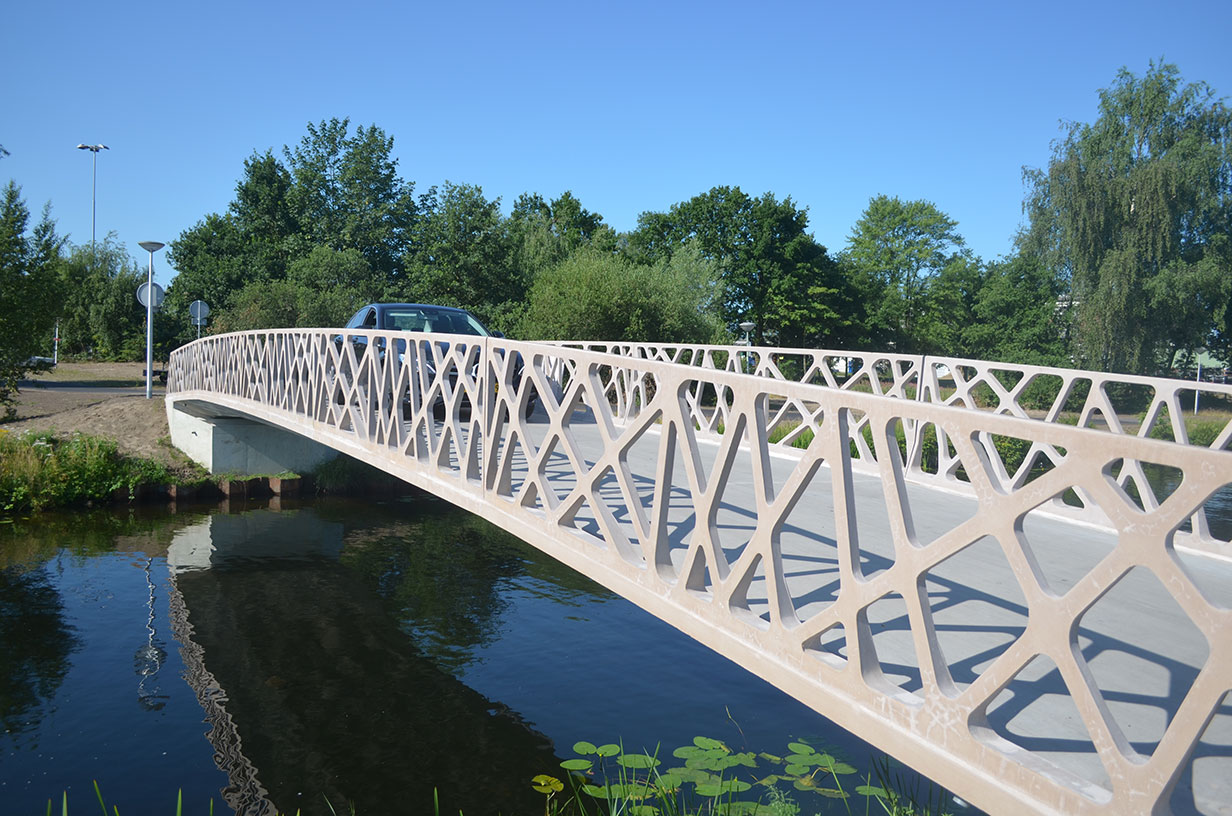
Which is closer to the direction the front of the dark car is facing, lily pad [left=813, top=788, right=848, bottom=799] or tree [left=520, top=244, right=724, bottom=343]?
the lily pad

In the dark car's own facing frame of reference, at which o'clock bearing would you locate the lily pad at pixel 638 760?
The lily pad is roughly at 1 o'clock from the dark car.

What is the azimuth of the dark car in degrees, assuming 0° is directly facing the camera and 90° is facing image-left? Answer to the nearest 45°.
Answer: approximately 315°

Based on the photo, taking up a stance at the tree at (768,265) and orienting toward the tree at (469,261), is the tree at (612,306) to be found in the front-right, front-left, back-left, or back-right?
front-left

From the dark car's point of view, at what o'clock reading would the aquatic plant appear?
The aquatic plant is roughly at 1 o'clock from the dark car.

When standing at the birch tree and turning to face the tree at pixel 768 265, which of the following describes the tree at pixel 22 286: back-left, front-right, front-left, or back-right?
front-left

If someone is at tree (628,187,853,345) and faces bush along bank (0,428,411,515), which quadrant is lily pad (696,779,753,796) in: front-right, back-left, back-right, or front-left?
front-left

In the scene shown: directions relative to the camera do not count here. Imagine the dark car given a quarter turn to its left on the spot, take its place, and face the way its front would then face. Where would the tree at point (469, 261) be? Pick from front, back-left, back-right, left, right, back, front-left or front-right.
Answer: front-left

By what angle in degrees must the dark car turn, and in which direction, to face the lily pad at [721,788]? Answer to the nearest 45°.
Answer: approximately 45° to its right

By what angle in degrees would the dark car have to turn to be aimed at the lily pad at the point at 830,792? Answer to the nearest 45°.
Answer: approximately 45° to its right
